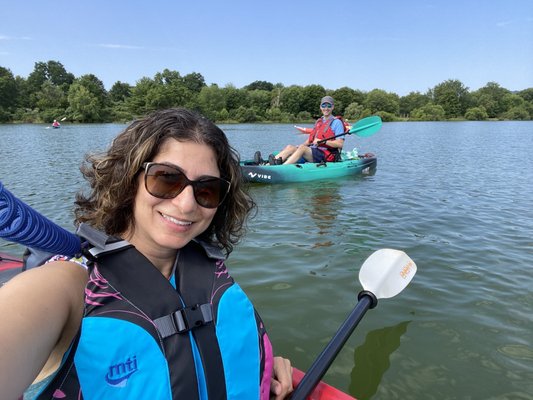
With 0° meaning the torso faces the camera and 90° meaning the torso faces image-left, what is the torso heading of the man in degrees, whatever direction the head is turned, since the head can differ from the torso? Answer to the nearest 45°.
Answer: approximately 45°

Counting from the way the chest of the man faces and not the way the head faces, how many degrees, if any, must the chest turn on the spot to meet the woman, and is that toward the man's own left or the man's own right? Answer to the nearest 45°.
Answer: approximately 45° to the man's own left
